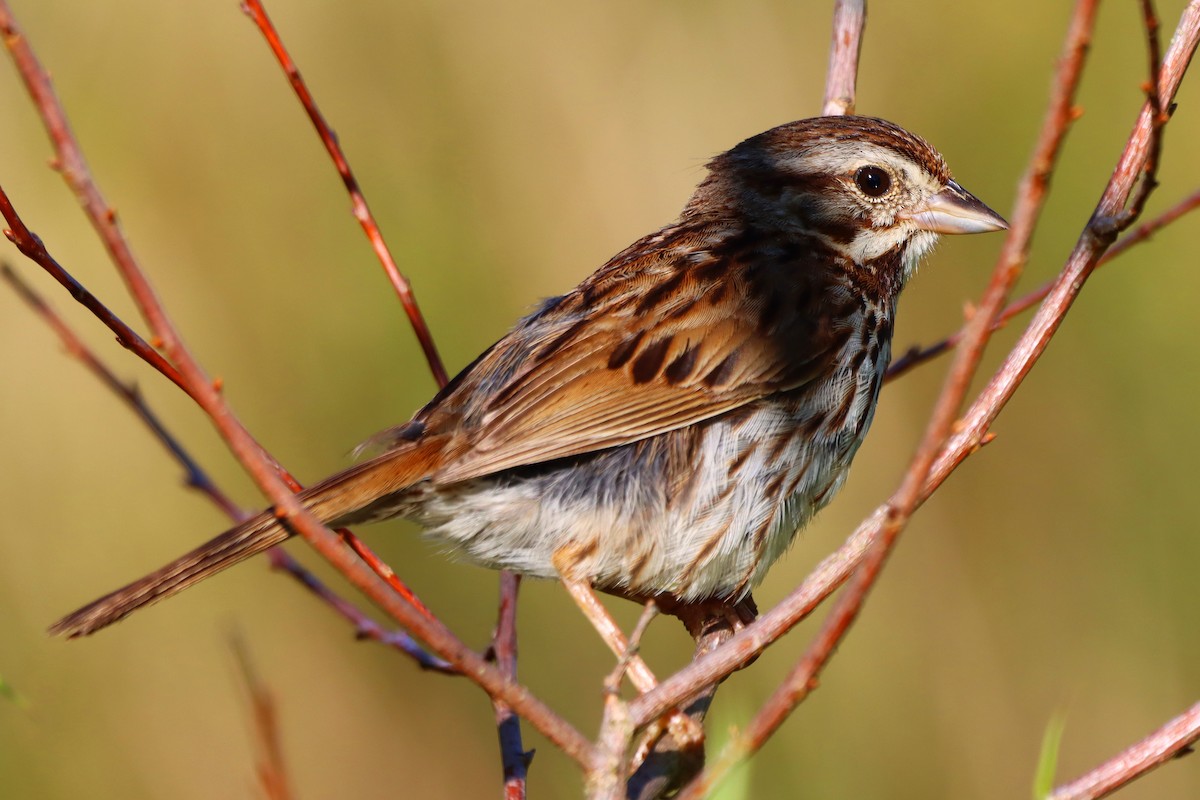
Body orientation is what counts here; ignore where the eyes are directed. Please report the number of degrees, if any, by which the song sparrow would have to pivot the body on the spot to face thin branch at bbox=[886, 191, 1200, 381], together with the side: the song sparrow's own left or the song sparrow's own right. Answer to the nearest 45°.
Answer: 0° — it already faces it

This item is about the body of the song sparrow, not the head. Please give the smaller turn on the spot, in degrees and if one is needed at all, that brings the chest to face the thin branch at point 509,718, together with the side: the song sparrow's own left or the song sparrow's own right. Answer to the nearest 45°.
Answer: approximately 180°

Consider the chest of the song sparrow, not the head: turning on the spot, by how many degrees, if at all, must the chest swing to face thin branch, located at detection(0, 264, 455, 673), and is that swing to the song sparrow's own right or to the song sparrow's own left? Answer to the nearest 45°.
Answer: approximately 135° to the song sparrow's own right

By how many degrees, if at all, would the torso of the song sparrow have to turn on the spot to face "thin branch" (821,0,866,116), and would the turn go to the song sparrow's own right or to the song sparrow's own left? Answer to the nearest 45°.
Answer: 0° — it already faces it

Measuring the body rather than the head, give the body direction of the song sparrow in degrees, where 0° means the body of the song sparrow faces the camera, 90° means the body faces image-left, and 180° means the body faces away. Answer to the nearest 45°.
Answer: approximately 270°
